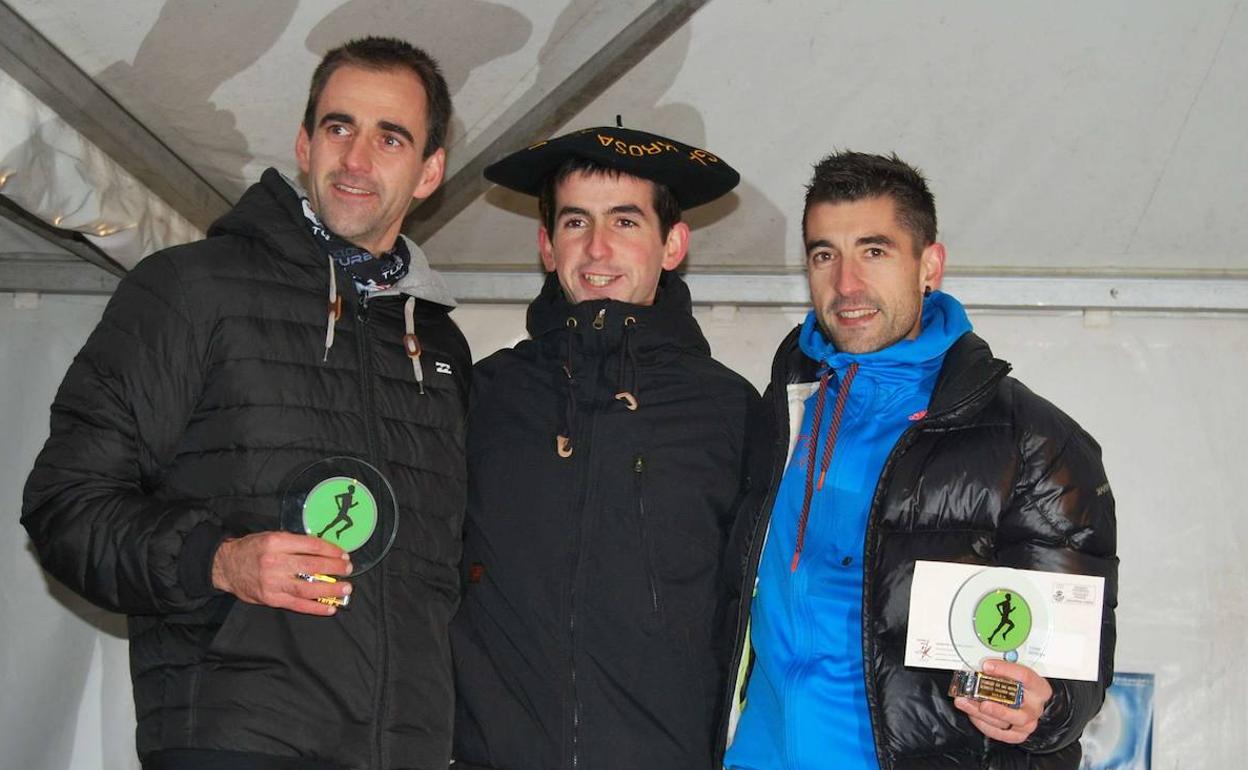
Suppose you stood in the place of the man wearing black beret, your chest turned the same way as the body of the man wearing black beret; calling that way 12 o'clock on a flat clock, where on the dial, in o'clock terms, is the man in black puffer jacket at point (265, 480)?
The man in black puffer jacket is roughly at 2 o'clock from the man wearing black beret.

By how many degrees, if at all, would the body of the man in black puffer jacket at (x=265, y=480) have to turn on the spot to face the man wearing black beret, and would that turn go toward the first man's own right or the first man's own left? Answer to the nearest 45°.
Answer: approximately 45° to the first man's own left

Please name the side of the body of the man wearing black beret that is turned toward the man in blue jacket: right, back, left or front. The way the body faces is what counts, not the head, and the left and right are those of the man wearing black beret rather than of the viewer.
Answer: left

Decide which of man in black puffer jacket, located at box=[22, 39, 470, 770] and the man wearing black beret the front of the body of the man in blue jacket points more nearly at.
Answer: the man in black puffer jacket

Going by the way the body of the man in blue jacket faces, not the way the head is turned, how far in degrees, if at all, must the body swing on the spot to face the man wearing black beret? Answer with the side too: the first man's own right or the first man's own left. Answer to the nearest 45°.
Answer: approximately 45° to the first man's own right

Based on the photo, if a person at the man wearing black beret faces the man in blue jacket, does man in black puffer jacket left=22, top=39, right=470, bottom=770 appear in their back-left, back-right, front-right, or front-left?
back-right

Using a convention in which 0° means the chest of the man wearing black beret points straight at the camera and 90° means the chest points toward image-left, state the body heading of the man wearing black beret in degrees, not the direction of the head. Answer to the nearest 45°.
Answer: approximately 0°
